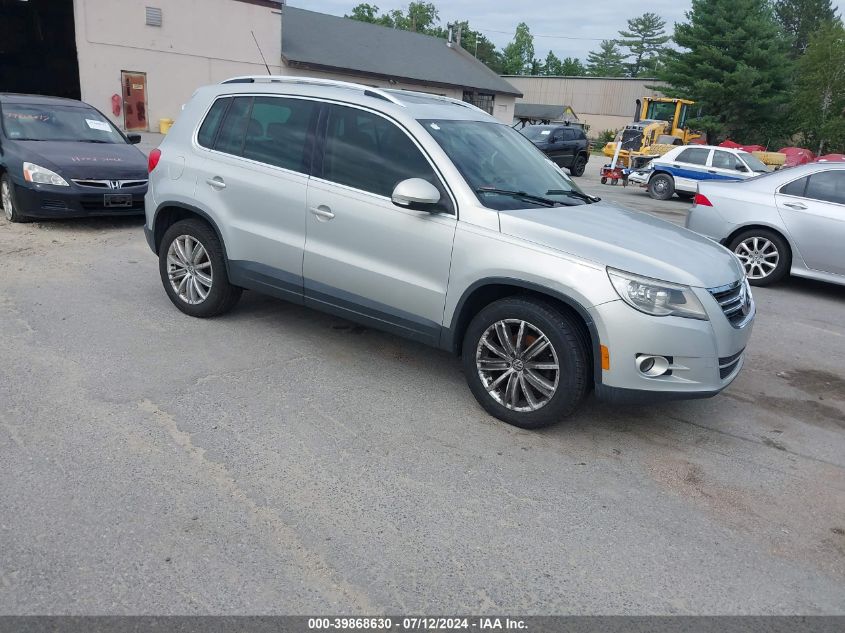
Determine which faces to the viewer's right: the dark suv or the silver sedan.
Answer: the silver sedan

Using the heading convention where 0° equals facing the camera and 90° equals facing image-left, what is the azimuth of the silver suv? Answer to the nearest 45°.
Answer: approximately 315°

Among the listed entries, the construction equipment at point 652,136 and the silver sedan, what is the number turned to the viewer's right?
1

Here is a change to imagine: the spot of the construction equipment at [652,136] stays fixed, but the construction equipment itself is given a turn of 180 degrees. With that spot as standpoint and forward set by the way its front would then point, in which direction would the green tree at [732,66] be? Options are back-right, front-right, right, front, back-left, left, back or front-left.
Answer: back

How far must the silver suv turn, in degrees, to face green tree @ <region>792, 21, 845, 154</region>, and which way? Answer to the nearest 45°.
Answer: approximately 90° to its left

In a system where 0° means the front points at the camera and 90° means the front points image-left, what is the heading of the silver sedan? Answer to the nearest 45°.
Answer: approximately 270°

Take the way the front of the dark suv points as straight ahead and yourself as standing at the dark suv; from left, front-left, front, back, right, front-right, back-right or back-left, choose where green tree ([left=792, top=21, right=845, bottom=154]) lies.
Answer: back

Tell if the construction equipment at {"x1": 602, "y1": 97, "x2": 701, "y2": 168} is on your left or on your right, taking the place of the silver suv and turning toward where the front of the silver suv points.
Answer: on your left
